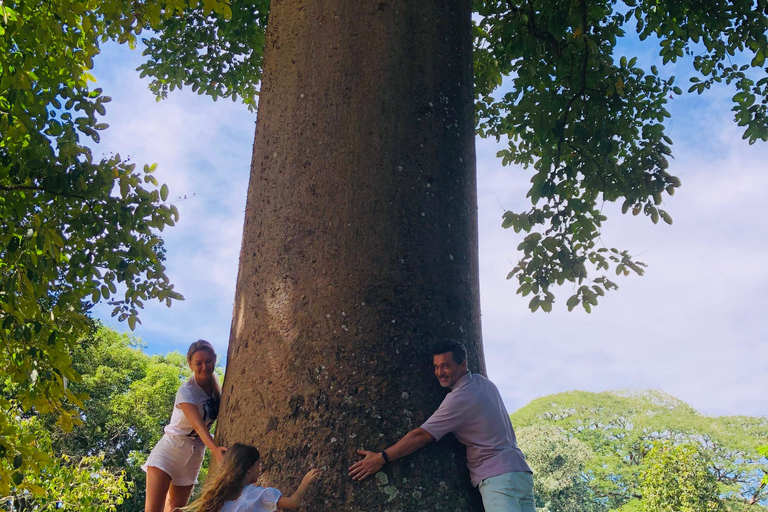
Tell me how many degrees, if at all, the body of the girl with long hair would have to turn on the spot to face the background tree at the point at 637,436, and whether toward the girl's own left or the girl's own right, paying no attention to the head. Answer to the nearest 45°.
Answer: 0° — they already face it

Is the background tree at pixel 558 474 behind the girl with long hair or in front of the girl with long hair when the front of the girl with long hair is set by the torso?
in front

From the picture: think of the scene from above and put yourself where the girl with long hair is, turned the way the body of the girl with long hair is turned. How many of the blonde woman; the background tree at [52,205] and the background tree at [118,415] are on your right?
0

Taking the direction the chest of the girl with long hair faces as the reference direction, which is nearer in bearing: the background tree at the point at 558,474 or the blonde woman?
the background tree

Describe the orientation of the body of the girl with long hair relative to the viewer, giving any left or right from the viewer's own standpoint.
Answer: facing away from the viewer and to the right of the viewer

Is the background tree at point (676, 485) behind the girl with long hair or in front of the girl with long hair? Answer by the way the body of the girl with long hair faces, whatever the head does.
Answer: in front

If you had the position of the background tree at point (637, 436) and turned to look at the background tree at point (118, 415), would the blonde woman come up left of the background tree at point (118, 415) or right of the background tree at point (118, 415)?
left

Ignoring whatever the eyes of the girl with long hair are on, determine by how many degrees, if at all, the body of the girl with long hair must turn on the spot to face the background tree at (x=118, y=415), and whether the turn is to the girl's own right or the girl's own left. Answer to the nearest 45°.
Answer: approximately 45° to the girl's own left

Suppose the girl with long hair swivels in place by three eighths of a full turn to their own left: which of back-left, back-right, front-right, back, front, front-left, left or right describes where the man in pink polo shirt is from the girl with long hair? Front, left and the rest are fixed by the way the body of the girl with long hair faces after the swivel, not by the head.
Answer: back

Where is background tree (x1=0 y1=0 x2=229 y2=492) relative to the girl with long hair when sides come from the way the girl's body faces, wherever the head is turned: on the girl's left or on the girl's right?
on the girl's left

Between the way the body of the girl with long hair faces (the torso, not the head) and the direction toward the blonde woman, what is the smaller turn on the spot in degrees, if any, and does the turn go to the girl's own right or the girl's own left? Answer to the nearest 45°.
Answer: approximately 45° to the girl's own left

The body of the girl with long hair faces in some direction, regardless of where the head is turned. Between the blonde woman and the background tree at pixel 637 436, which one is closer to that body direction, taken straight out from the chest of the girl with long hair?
the background tree
